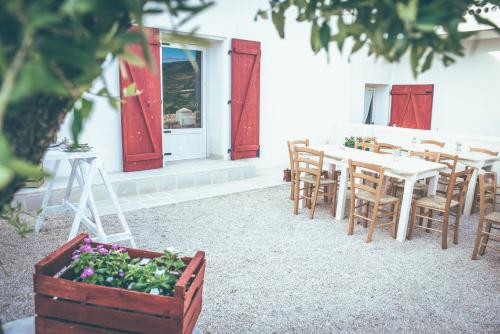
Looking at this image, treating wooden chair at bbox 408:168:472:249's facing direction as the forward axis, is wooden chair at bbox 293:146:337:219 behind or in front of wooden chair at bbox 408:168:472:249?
in front

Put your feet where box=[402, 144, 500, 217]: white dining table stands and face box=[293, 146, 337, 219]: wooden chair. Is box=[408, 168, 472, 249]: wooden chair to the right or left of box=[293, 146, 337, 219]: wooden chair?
left

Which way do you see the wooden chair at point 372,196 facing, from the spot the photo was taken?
facing away from the viewer and to the right of the viewer

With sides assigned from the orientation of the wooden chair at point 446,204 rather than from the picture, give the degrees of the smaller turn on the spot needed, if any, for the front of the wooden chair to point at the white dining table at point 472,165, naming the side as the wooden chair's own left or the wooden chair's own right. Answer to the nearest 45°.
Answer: approximately 45° to the wooden chair's own right

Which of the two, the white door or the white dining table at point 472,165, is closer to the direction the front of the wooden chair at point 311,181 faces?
the white dining table

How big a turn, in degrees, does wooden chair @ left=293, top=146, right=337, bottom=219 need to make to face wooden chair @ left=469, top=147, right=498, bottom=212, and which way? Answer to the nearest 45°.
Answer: approximately 45° to its right

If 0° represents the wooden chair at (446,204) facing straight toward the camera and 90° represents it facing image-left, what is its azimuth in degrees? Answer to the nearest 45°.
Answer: approximately 135°

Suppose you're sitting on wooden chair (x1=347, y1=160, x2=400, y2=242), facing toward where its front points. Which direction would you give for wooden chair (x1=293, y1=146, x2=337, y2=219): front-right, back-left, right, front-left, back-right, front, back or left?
left

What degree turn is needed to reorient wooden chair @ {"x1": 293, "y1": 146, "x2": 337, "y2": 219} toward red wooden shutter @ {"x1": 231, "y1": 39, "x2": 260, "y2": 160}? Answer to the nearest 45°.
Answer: approximately 90° to its left

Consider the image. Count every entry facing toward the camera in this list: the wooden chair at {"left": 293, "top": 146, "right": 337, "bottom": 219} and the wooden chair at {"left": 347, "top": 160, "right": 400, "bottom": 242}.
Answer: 0

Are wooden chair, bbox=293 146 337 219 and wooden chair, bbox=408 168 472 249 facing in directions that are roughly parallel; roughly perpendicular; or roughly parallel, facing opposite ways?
roughly perpendicular

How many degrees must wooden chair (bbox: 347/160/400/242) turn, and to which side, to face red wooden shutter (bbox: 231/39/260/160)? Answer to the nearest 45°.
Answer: approximately 90° to its left

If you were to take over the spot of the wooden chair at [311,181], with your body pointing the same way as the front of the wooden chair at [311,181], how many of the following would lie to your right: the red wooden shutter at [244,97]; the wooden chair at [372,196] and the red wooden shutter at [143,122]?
1

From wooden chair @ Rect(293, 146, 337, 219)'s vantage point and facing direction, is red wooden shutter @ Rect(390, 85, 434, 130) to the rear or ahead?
ahead

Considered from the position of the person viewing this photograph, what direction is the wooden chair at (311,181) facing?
facing away from the viewer and to the right of the viewer
